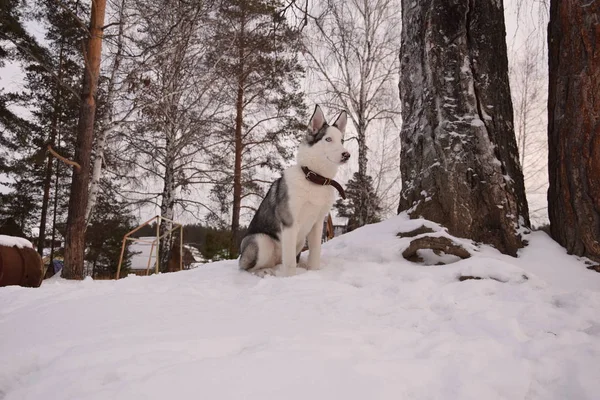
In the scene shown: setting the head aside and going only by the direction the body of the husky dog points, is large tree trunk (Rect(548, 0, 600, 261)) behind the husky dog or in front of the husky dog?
in front

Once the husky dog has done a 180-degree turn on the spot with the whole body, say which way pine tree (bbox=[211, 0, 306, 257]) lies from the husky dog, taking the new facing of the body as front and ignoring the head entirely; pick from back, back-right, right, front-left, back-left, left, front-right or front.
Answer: front-right

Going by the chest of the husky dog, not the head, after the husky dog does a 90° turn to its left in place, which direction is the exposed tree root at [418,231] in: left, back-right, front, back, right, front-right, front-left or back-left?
front-right

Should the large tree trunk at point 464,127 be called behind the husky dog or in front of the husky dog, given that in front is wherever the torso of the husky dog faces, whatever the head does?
in front

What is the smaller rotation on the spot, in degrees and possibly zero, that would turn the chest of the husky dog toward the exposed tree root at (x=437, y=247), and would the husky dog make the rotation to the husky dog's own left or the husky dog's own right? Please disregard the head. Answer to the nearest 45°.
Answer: approximately 45° to the husky dog's own left

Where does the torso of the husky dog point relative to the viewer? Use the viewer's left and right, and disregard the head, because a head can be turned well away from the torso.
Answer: facing the viewer and to the right of the viewer

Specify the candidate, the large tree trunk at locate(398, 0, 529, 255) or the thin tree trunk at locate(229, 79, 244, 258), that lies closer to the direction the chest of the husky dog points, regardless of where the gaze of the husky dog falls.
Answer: the large tree trunk

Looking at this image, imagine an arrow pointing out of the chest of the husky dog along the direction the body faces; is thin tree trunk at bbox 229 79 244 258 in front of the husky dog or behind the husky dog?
behind

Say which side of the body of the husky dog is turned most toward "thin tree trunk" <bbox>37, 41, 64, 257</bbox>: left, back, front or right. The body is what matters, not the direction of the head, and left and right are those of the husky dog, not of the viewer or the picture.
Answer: back

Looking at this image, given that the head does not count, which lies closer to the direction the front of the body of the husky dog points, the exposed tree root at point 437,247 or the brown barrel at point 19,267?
the exposed tree root

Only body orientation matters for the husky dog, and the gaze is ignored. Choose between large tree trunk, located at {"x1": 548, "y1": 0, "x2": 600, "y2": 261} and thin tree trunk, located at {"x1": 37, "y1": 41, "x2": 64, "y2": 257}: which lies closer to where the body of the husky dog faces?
the large tree trunk

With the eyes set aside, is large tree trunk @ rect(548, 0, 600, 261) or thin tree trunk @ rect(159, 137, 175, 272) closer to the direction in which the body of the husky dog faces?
the large tree trunk

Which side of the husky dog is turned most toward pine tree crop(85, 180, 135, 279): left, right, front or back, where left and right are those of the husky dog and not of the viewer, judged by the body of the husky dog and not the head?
back

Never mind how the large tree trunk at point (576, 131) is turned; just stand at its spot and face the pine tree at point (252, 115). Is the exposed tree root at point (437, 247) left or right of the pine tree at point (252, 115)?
left

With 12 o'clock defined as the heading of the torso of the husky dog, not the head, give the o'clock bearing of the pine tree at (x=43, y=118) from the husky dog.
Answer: The pine tree is roughly at 6 o'clock from the husky dog.
